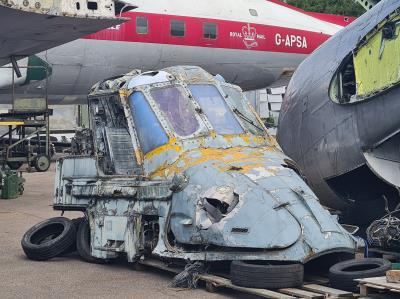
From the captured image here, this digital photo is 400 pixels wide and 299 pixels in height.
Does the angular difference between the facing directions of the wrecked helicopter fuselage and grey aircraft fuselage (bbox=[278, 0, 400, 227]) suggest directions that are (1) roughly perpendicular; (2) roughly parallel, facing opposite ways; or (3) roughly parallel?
roughly perpendicular

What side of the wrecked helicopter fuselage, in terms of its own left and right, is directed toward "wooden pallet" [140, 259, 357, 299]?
front

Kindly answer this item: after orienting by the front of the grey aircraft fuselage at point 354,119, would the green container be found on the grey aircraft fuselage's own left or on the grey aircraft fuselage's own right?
on the grey aircraft fuselage's own right

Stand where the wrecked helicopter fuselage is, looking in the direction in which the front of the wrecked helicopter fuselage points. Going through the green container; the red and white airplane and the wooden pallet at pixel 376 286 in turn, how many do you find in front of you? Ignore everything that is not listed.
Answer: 1

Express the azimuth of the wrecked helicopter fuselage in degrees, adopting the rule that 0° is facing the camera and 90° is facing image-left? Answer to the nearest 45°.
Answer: approximately 315°

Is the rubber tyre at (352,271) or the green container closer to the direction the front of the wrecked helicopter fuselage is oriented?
the rubber tyre

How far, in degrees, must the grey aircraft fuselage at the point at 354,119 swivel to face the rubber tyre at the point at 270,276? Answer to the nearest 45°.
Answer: approximately 45° to its left

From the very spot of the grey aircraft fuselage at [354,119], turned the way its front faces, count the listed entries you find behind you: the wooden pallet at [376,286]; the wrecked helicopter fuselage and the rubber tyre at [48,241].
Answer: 0

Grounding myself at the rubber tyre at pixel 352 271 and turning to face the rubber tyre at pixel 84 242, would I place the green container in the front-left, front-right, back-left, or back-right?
front-right

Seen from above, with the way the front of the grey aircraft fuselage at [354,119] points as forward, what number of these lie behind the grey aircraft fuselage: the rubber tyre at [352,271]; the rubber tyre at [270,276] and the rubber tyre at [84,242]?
0

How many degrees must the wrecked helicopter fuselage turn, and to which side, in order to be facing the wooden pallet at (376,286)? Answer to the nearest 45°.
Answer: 0° — it already faces it

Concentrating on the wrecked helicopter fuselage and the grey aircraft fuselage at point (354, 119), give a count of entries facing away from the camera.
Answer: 0

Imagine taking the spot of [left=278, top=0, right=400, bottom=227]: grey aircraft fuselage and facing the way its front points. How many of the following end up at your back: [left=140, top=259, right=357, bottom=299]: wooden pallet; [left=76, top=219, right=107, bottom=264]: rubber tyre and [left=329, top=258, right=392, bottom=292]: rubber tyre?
0

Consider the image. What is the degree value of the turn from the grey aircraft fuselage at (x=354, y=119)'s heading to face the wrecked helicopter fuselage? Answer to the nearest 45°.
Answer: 0° — it already faces it
